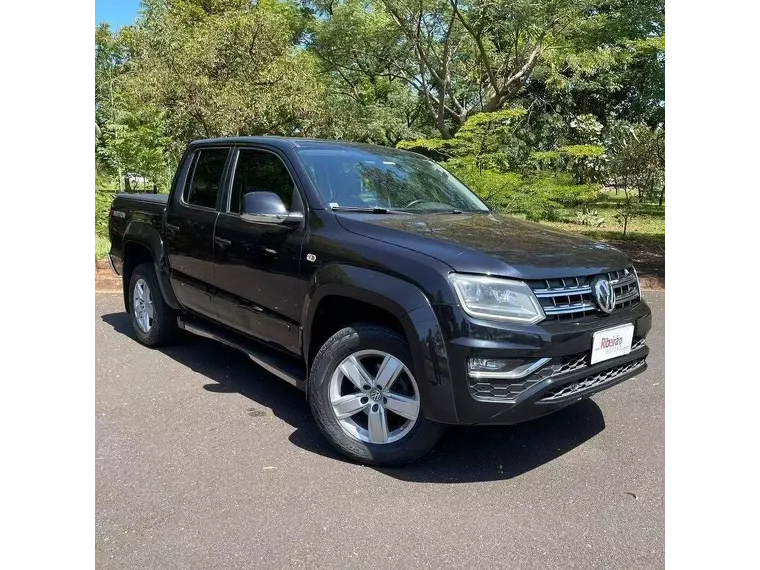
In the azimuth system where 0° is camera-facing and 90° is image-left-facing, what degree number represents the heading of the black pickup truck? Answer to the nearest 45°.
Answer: approximately 315°

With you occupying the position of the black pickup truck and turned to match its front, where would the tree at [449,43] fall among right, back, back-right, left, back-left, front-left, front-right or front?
back-left
